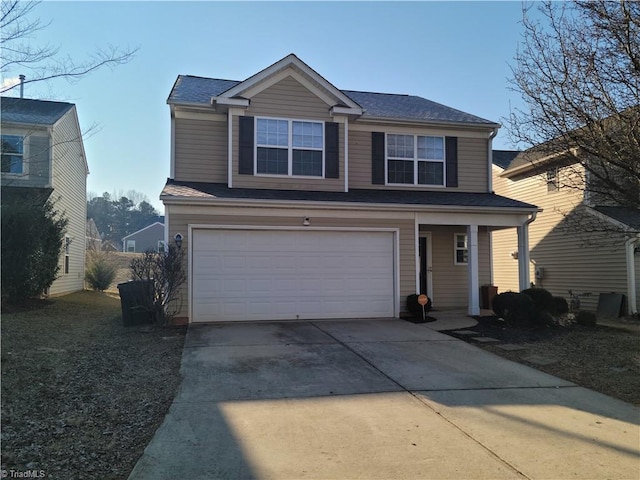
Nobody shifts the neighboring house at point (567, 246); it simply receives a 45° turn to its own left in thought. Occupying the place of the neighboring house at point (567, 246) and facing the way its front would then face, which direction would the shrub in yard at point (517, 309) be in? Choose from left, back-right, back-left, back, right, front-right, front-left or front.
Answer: right

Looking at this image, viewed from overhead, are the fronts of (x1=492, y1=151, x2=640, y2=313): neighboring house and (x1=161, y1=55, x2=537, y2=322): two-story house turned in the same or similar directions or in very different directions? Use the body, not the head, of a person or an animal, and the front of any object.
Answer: same or similar directions

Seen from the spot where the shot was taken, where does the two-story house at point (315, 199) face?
facing the viewer

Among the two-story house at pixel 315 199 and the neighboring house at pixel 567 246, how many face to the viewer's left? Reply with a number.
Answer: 0

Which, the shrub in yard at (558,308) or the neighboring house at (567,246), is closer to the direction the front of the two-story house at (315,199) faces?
the shrub in yard

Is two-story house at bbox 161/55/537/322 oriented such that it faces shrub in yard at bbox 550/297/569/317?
no

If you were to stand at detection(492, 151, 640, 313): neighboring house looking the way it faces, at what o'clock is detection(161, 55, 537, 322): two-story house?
The two-story house is roughly at 3 o'clock from the neighboring house.

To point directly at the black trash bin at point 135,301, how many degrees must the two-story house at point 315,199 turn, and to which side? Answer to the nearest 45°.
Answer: approximately 45° to its right

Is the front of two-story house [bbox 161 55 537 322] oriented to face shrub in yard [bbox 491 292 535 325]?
no

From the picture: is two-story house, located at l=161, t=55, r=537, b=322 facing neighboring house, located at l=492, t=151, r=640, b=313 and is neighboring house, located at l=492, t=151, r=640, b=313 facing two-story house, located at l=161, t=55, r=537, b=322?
no

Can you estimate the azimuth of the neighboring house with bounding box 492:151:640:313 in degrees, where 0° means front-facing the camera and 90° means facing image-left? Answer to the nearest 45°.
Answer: approximately 315°

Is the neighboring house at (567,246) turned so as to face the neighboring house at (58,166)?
no

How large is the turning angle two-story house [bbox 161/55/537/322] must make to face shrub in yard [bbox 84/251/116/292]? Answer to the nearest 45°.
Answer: approximately 135° to its right

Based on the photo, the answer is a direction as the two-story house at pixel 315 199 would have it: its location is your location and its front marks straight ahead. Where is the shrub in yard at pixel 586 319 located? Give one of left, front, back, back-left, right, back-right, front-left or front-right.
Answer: left

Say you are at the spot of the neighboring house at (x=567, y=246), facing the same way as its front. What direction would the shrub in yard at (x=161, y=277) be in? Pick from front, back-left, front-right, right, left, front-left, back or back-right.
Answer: right
